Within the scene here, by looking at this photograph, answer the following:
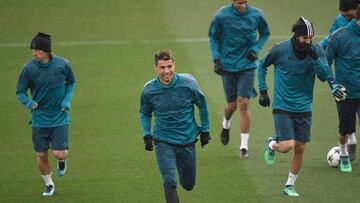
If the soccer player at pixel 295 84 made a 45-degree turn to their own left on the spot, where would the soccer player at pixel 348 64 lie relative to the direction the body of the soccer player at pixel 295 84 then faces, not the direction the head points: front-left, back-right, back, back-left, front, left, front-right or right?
front-left

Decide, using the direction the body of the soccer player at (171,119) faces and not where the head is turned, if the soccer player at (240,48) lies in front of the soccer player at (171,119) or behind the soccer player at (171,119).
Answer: behind

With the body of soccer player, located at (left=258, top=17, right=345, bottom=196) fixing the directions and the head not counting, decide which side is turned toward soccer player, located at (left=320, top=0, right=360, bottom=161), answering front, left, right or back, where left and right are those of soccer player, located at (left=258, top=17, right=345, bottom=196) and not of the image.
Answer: left

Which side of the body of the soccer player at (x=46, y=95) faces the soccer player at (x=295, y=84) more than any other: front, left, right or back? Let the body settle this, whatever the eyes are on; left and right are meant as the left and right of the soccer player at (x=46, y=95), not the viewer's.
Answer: left

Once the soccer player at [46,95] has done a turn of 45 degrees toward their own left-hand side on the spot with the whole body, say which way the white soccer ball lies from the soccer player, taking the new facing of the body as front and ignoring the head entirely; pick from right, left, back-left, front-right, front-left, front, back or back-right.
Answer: front-left

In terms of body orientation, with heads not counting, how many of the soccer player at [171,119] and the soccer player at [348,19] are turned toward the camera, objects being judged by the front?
2
